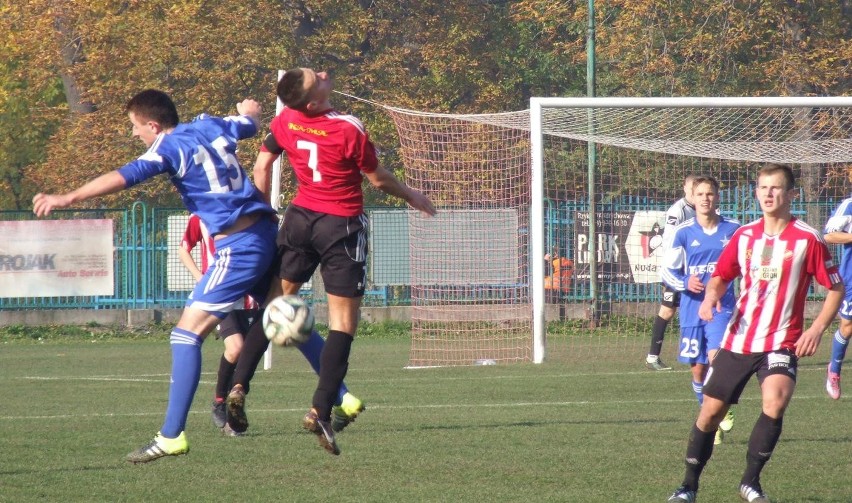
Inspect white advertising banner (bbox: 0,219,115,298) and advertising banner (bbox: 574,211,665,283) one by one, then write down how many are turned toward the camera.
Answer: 2

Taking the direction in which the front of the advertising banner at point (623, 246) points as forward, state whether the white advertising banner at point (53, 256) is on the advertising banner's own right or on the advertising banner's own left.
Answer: on the advertising banner's own right

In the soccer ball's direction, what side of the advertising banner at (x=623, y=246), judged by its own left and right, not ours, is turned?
front

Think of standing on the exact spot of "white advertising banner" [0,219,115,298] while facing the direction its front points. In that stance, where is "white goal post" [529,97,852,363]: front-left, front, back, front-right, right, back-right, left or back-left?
front-left

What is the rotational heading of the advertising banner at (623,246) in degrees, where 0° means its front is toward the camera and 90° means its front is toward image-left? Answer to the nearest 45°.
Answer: approximately 0°

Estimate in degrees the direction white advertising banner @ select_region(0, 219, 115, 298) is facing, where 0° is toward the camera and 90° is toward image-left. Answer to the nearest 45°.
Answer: approximately 0°
